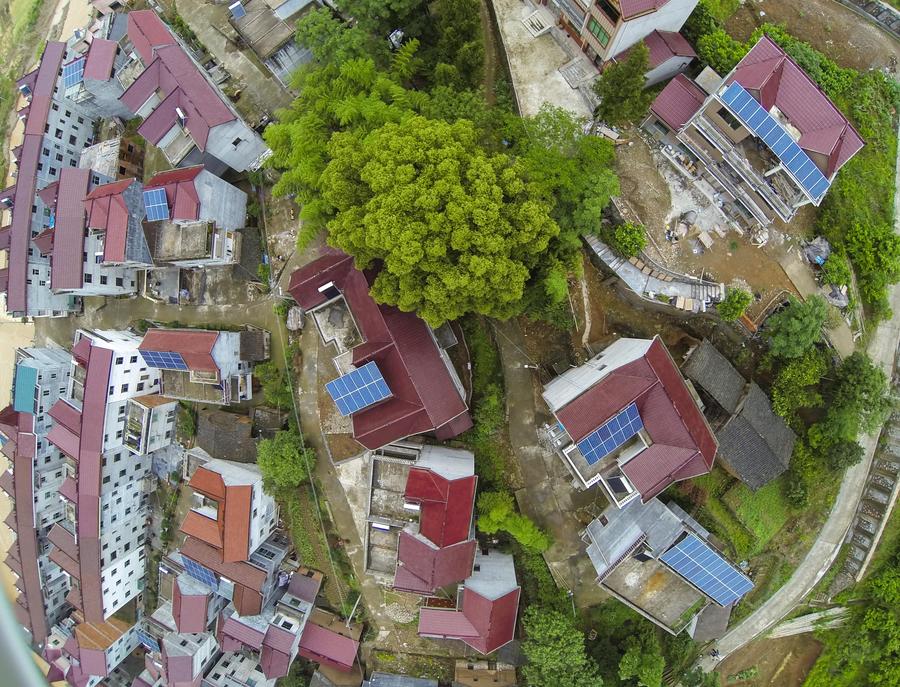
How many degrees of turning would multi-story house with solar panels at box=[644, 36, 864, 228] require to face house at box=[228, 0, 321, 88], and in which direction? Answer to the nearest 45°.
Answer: approximately 45° to its right

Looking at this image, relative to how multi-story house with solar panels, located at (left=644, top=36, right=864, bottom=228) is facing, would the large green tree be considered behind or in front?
in front

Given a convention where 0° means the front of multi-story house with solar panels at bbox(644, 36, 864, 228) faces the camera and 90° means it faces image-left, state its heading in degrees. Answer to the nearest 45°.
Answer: approximately 45°
